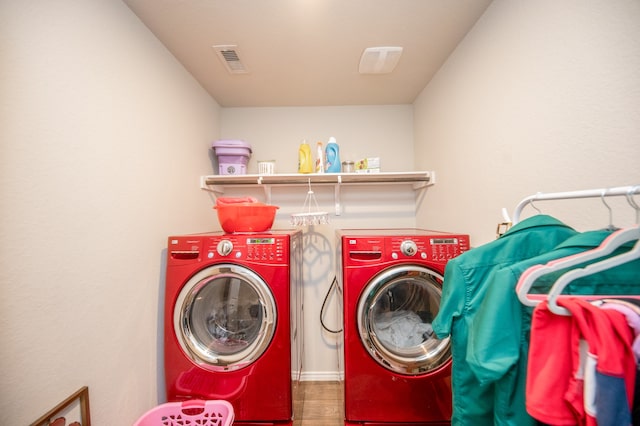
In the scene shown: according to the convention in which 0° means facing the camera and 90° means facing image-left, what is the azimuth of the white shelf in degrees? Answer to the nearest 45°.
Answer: approximately 0°

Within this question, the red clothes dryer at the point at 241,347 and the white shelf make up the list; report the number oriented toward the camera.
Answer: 2

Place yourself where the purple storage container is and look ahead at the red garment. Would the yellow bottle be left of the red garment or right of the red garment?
left
